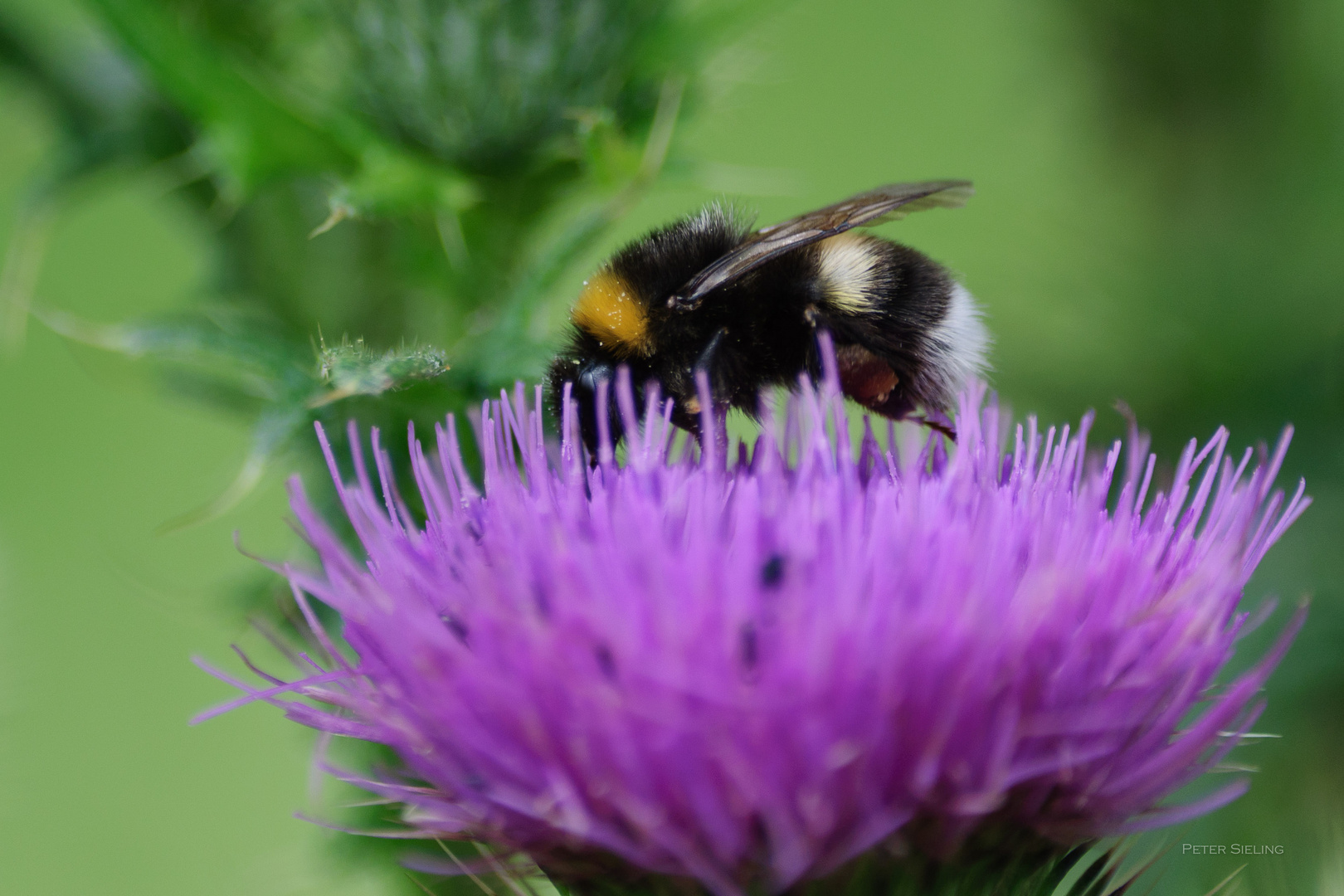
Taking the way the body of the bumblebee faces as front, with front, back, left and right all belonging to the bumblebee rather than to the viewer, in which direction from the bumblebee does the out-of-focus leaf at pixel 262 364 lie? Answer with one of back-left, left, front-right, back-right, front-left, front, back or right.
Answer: front

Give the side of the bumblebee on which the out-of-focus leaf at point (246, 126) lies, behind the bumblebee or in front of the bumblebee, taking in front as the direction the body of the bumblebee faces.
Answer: in front

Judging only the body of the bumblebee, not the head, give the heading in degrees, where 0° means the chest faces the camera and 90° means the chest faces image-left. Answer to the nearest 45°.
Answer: approximately 90°
